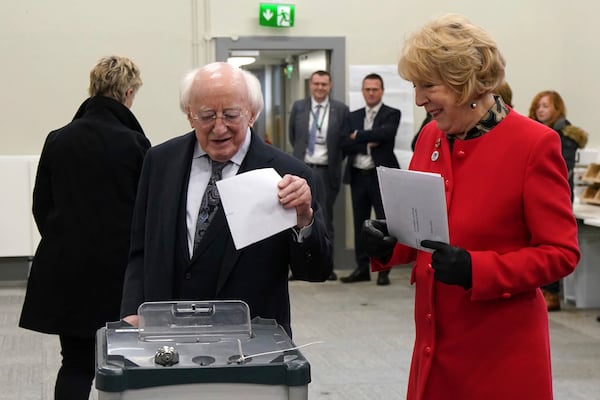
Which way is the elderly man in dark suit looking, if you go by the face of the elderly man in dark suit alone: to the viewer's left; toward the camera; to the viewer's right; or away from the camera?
toward the camera

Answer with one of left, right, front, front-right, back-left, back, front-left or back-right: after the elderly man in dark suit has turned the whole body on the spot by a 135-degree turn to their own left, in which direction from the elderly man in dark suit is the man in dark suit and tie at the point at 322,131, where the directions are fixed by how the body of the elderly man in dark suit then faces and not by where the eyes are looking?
front-left

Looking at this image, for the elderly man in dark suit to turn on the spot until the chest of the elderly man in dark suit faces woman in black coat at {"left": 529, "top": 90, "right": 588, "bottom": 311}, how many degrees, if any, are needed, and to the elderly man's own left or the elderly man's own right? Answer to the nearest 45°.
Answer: approximately 135° to the elderly man's own left

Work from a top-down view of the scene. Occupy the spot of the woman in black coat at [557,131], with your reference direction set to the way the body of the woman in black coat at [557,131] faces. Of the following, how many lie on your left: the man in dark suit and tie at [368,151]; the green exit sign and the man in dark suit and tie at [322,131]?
0

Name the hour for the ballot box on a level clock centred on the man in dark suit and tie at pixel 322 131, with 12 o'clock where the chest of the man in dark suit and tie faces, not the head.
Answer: The ballot box is roughly at 12 o'clock from the man in dark suit and tie.

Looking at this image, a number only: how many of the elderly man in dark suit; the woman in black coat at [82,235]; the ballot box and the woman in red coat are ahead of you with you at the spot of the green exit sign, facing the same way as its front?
4

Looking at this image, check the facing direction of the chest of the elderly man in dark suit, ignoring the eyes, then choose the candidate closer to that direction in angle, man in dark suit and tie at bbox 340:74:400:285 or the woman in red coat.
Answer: the woman in red coat

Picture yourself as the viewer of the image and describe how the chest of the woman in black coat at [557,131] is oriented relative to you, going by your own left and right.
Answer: facing the viewer and to the left of the viewer

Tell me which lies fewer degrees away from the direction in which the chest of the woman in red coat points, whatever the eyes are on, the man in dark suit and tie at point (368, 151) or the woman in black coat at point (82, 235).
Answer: the woman in black coat

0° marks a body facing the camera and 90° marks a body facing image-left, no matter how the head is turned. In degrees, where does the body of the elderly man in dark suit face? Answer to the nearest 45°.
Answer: approximately 0°

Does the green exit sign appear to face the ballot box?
yes

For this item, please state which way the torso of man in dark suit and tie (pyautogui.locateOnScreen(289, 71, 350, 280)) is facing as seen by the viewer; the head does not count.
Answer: toward the camera

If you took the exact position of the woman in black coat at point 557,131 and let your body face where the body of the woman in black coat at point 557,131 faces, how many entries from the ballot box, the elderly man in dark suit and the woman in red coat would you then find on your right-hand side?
0

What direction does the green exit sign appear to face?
toward the camera

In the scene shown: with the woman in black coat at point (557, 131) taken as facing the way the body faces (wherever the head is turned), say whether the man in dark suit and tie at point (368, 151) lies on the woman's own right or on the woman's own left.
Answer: on the woman's own right

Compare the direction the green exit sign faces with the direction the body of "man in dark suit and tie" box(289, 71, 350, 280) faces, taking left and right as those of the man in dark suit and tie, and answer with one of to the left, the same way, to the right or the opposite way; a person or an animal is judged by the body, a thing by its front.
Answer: the same way
